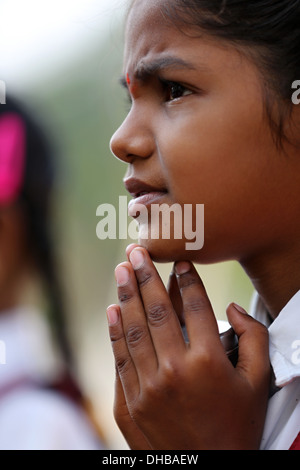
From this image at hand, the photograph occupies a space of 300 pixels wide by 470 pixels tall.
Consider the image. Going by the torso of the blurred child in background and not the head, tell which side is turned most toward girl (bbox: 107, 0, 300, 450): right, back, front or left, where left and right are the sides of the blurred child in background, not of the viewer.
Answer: left

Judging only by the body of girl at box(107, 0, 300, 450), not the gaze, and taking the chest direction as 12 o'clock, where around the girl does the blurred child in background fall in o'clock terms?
The blurred child in background is roughly at 2 o'clock from the girl.

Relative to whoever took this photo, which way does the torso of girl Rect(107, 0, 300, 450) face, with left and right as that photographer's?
facing to the left of the viewer

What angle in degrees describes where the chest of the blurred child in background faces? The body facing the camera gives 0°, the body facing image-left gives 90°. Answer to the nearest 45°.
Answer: approximately 90°

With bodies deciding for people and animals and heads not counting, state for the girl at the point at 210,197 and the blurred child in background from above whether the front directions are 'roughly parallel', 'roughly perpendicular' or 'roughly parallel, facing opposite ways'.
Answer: roughly parallel

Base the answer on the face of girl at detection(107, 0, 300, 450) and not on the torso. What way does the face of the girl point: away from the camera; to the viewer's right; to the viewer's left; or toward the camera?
to the viewer's left
